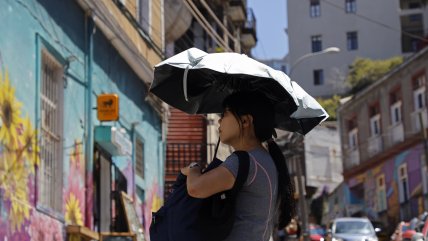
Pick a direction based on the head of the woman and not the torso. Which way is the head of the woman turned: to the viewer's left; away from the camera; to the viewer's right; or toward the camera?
to the viewer's left

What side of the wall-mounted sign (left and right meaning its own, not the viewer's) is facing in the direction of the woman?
front

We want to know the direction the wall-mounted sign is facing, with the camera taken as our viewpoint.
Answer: facing the viewer

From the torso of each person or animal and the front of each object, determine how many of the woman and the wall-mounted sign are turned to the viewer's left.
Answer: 1

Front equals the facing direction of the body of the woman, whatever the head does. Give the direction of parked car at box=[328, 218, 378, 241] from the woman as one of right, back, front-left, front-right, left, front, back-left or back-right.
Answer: right

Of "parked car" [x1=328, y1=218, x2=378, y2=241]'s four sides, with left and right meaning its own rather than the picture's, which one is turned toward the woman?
front

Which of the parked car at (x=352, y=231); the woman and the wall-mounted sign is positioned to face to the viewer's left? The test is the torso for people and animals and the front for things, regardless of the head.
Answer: the woman

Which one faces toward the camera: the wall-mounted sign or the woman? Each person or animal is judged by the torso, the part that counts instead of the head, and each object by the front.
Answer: the wall-mounted sign

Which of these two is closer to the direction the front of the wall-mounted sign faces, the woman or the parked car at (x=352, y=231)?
the woman

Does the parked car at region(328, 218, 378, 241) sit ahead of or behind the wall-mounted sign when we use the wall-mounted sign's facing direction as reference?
behind

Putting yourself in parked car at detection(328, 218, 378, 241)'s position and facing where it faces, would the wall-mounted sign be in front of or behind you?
in front

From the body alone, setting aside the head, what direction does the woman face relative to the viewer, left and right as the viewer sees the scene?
facing to the left of the viewer

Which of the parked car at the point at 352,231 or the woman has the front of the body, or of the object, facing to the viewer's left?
the woman

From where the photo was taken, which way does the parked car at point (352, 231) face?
toward the camera

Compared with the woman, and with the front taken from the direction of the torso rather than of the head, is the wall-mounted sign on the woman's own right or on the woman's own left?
on the woman's own right
